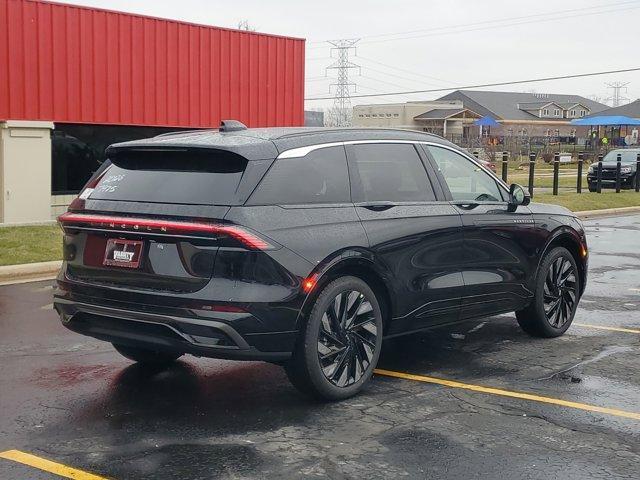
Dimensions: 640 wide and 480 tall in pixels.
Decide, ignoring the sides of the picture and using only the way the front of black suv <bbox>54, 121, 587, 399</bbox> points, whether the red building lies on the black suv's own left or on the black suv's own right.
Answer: on the black suv's own left

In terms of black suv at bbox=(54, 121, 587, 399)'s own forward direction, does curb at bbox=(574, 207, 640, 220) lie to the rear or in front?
in front

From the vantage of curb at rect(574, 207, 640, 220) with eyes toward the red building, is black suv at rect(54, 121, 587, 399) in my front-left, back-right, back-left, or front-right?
front-left

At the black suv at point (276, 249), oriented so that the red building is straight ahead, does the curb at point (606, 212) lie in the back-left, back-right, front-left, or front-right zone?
front-right

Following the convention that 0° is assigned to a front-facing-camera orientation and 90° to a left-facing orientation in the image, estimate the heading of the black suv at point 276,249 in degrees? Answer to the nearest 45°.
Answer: approximately 225°

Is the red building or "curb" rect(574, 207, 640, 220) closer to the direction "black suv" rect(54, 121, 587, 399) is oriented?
the curb
